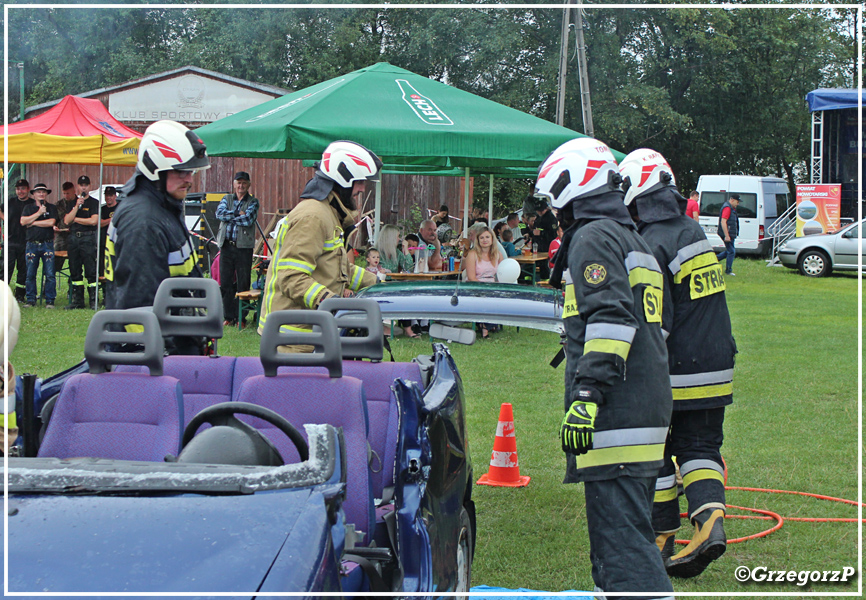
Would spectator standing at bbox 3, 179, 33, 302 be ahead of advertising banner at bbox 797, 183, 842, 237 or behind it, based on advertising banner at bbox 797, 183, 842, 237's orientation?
ahead

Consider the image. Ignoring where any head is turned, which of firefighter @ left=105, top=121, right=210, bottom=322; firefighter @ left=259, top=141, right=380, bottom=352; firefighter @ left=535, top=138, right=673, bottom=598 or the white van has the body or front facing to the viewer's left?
firefighter @ left=535, top=138, right=673, bottom=598

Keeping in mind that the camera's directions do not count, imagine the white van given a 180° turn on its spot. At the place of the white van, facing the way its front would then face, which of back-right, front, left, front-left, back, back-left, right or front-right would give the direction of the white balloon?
front-left

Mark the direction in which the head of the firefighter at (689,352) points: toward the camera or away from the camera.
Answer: away from the camera

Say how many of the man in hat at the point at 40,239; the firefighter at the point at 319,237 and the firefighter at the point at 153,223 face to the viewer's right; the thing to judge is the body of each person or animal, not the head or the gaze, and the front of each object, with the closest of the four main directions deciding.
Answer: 2

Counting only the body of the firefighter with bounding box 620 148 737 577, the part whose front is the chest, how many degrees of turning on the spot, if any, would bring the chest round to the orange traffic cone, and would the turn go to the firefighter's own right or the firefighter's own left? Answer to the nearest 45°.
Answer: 0° — they already face it

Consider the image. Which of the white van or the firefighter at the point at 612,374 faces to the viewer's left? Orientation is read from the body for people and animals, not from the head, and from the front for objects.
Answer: the firefighter

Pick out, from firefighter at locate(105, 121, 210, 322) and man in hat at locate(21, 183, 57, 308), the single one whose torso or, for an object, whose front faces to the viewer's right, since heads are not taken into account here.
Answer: the firefighter

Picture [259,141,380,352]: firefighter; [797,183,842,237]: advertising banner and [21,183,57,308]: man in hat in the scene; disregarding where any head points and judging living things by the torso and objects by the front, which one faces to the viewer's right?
the firefighter

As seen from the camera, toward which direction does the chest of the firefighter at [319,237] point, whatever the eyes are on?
to the viewer's right

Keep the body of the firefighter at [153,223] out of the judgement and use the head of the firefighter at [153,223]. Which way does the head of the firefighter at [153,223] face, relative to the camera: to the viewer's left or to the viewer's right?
to the viewer's right

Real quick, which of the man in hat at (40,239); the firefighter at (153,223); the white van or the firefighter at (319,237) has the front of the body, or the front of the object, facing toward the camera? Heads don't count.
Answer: the man in hat
